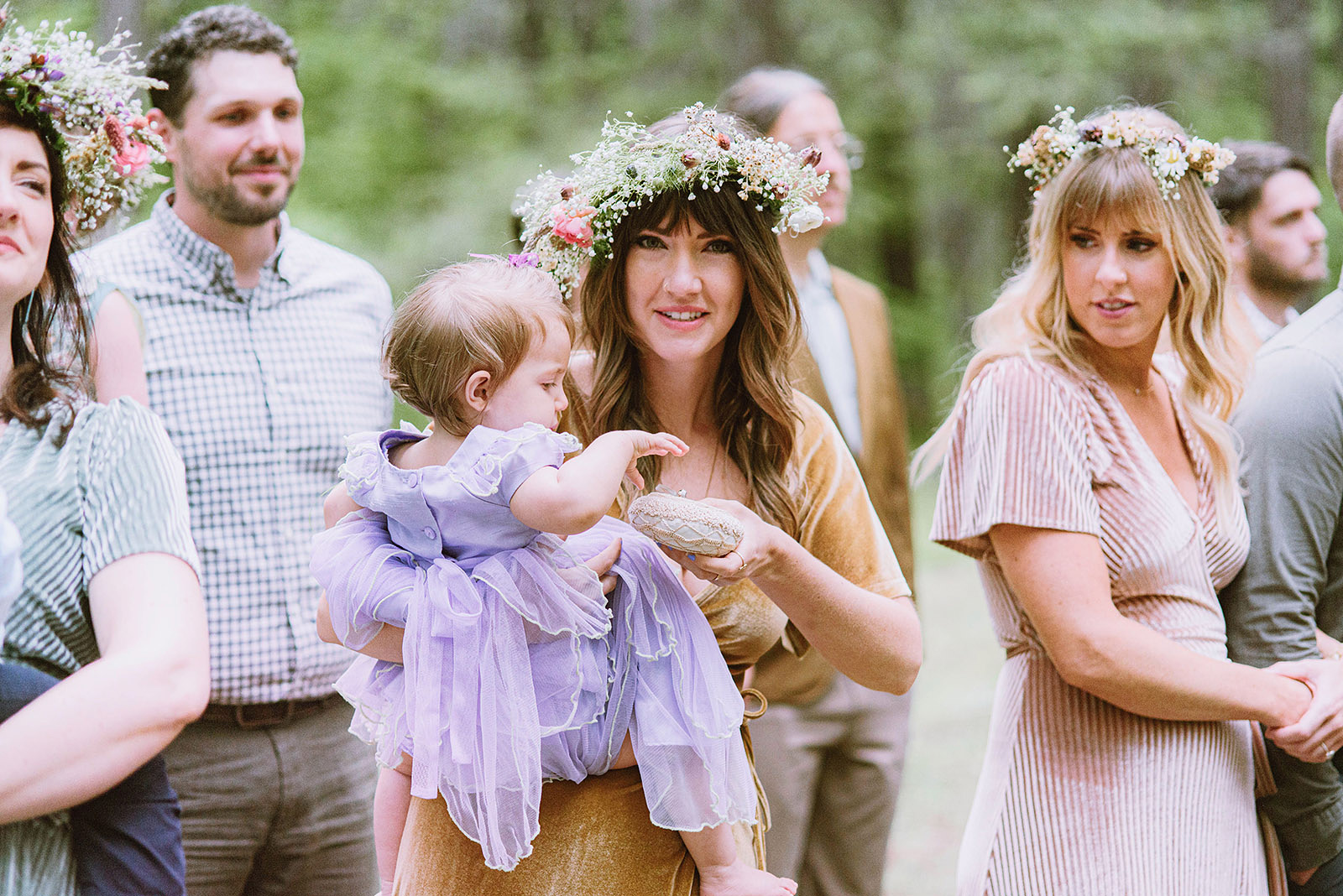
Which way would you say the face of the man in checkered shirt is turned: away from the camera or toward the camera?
toward the camera

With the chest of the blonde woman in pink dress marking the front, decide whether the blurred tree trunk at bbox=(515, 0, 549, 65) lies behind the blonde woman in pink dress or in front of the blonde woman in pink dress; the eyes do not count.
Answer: behind

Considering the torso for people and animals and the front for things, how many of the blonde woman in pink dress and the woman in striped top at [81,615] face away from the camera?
0

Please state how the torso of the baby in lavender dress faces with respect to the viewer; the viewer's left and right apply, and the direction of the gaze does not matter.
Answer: facing away from the viewer and to the right of the viewer

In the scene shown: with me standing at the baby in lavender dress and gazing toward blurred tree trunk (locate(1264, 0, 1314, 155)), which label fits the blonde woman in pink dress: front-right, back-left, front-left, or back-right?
front-right

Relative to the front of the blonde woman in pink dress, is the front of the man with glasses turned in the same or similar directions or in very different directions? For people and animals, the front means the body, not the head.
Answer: same or similar directions

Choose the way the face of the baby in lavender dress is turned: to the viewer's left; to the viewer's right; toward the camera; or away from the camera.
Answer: to the viewer's right

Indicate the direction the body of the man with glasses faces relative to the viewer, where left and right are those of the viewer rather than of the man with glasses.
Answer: facing the viewer and to the right of the viewer

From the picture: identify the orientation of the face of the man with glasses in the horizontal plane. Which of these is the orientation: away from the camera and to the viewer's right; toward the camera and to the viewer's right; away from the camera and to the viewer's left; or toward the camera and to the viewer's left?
toward the camera and to the viewer's right

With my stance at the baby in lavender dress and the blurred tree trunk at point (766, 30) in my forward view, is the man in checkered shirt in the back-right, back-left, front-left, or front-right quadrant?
front-left

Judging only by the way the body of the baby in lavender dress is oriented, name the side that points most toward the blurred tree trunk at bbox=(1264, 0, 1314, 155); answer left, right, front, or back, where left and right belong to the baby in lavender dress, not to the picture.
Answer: front

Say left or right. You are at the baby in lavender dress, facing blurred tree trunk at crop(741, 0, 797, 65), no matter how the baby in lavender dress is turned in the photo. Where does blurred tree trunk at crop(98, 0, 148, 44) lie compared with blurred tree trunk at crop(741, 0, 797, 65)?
left
